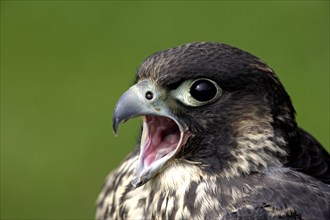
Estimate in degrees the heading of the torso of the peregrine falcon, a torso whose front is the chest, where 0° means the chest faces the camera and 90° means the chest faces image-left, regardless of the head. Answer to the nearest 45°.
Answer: approximately 90°
